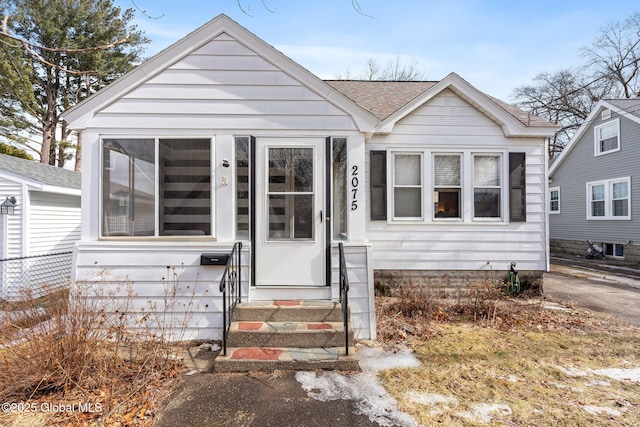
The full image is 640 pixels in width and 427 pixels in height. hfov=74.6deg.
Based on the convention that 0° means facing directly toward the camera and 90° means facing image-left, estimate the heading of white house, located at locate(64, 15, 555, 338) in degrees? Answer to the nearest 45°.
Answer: approximately 0°

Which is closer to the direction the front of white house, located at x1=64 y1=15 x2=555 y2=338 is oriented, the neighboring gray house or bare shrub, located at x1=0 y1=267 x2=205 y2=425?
the bare shrub

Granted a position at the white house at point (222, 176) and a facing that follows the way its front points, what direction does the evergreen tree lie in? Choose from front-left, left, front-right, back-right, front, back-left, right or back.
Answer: back-right

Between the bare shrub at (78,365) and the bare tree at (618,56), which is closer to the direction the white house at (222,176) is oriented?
the bare shrub

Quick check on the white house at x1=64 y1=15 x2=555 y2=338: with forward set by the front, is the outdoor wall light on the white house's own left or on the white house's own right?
on the white house's own right
